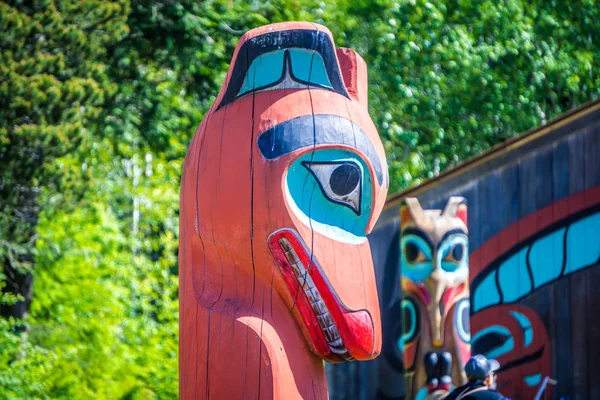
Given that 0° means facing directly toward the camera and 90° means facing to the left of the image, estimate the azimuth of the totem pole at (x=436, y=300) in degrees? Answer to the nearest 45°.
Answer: approximately 0°

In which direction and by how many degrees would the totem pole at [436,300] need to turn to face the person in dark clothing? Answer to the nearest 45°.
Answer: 0° — it already faces them

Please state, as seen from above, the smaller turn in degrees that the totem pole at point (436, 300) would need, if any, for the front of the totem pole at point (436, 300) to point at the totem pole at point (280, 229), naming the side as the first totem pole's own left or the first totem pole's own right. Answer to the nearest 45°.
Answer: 0° — it already faces it
